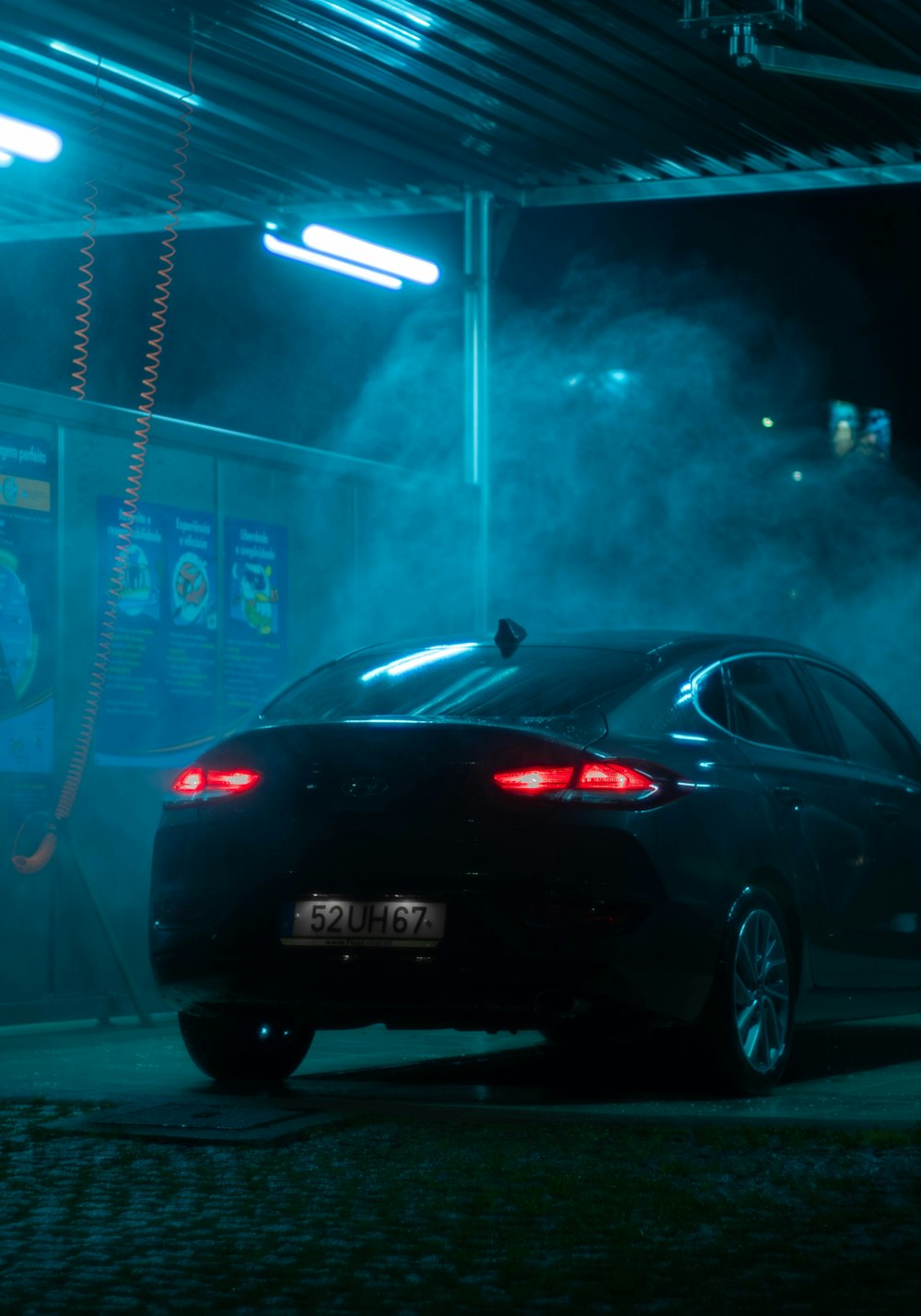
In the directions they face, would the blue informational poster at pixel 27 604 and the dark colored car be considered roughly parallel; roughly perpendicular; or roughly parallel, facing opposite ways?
roughly perpendicular

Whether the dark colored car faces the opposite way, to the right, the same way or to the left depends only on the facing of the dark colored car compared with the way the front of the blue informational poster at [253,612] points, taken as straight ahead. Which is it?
to the left

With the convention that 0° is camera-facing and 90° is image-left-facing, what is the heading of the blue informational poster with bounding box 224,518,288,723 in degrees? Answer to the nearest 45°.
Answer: approximately 315°

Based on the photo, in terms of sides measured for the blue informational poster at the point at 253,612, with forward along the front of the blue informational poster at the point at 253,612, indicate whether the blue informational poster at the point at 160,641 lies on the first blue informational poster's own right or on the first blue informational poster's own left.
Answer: on the first blue informational poster's own right

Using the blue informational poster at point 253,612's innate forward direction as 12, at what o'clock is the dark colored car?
The dark colored car is roughly at 1 o'clock from the blue informational poster.

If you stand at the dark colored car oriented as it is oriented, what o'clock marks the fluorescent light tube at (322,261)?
The fluorescent light tube is roughly at 10 o'clock from the dark colored car.

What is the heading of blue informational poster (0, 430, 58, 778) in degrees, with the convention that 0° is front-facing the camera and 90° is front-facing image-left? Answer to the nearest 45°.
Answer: approximately 315°

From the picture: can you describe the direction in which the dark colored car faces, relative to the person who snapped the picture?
facing away from the viewer and to the right of the viewer

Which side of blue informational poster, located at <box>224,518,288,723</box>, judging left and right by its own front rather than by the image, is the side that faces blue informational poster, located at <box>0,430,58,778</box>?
right
